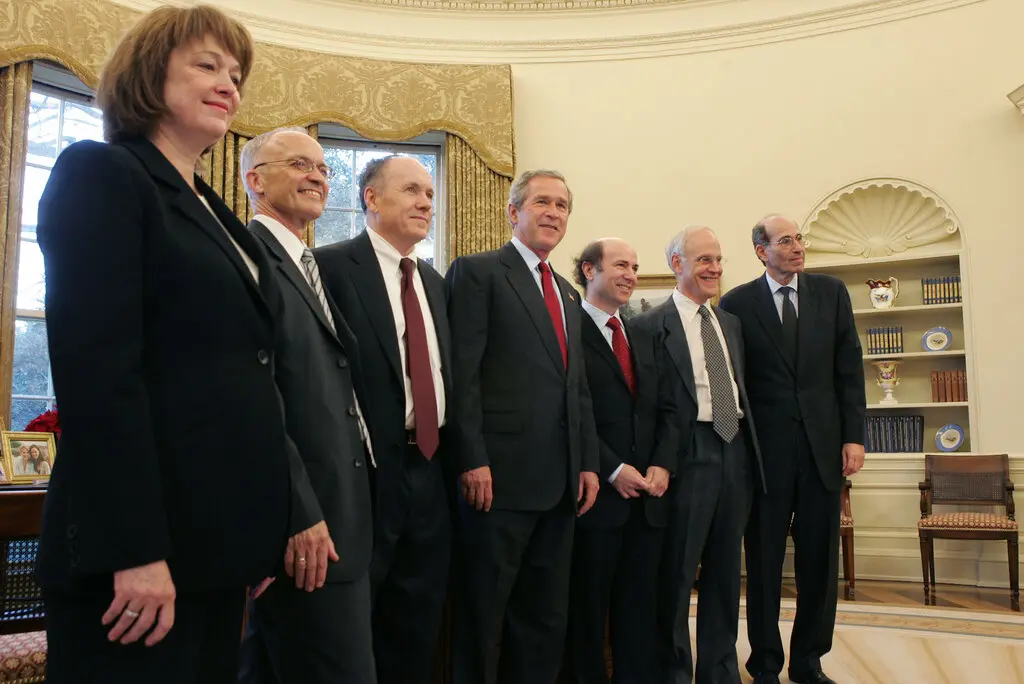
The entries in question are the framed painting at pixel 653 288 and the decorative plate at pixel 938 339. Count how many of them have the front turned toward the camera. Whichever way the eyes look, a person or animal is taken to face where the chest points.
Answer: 2

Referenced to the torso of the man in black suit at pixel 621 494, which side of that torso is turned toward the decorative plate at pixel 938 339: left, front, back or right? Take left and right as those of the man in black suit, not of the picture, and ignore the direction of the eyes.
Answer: left

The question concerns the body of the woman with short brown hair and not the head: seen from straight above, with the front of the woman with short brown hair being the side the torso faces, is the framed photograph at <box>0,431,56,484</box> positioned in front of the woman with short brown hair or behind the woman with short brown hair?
behind

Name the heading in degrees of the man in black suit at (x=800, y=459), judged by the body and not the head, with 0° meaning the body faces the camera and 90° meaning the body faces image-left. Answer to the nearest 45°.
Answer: approximately 0°

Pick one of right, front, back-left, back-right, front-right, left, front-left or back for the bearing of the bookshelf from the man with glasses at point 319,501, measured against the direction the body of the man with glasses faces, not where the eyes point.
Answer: left

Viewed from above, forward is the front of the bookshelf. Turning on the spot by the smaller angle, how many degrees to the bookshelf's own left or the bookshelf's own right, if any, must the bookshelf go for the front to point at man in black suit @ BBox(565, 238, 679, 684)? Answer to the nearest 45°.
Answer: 0° — it already faces them

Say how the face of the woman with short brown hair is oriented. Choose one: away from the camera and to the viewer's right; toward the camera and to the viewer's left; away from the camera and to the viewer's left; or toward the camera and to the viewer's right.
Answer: toward the camera and to the viewer's right

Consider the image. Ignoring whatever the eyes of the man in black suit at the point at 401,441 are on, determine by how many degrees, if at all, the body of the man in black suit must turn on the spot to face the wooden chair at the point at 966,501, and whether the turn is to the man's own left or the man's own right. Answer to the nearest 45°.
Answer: approximately 90° to the man's own left
